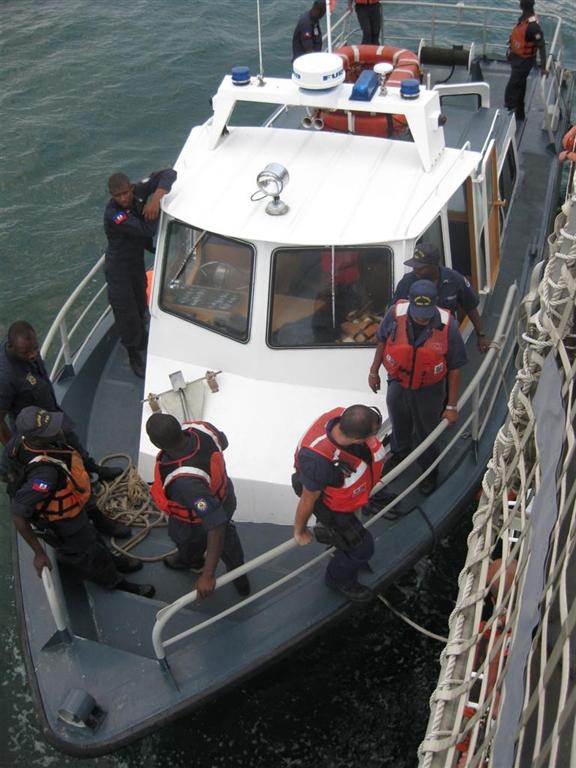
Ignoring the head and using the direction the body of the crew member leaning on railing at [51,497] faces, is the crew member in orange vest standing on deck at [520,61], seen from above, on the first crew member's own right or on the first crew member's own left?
on the first crew member's own left

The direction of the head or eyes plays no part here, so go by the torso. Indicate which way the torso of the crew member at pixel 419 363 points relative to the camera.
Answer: toward the camera

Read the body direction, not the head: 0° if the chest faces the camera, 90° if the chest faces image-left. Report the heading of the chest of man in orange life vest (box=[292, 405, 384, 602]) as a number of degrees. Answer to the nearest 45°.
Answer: approximately 315°

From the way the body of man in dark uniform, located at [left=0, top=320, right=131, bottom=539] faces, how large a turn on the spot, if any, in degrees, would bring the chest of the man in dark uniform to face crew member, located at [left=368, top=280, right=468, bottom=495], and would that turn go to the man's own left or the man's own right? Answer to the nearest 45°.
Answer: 0° — they already face them

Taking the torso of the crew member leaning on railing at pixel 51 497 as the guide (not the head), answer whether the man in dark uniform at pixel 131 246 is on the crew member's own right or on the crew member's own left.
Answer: on the crew member's own left

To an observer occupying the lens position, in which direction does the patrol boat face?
facing the viewer and to the left of the viewer

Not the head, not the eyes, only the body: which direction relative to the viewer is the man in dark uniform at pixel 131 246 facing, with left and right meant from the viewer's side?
facing the viewer and to the right of the viewer

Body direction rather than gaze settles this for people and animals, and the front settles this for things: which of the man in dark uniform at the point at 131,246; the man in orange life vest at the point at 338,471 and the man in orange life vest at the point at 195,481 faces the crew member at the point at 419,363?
the man in dark uniform
